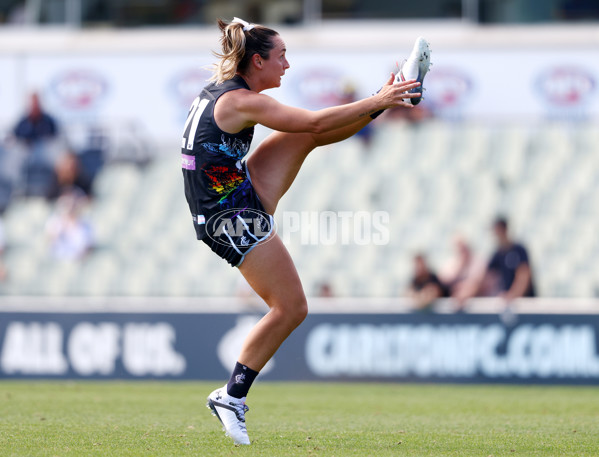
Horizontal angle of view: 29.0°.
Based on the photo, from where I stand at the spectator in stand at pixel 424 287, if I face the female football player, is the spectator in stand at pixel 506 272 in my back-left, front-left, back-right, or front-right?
back-left

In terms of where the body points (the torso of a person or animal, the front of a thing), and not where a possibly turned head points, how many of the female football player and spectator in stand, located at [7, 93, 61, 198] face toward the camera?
1

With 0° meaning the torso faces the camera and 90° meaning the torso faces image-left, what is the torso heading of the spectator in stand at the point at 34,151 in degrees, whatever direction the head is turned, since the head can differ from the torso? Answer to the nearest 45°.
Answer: approximately 0°

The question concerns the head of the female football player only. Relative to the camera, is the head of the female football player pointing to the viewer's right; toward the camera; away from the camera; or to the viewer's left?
to the viewer's right

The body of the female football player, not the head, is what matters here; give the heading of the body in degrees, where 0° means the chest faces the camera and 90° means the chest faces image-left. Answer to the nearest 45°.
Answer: approximately 270°

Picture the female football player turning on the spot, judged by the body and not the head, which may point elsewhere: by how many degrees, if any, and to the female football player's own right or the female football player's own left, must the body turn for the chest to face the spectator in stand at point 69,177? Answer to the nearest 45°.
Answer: approximately 90° to the female football player's own left

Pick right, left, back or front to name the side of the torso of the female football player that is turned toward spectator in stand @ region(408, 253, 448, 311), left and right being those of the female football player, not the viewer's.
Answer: left

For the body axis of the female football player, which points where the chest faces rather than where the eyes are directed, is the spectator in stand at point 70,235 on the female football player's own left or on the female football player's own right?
on the female football player's own left

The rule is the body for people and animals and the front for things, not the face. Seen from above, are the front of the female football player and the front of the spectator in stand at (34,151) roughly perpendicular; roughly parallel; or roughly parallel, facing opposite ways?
roughly perpendicular

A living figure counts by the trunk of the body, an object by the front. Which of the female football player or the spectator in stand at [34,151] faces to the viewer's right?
the female football player
